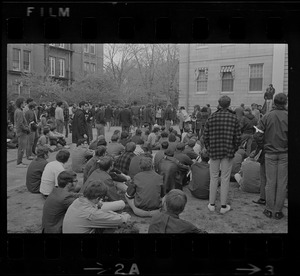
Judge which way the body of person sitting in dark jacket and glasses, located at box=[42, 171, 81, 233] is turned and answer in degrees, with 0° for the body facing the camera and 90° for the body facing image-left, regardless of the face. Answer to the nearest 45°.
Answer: approximately 225°

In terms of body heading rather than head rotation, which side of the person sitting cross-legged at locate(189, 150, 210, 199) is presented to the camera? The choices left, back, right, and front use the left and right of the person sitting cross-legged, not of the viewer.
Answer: back

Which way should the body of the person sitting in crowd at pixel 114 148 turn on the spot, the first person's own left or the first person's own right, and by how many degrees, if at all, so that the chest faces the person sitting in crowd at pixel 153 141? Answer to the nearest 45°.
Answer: approximately 45° to the first person's own right

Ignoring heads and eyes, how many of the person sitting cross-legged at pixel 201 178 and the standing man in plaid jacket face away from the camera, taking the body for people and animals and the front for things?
2

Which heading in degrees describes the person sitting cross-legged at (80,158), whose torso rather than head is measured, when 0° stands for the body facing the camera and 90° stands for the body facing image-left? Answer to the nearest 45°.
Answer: approximately 225°

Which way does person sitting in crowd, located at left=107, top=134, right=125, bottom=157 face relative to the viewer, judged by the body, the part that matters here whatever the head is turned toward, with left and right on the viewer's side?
facing away from the viewer

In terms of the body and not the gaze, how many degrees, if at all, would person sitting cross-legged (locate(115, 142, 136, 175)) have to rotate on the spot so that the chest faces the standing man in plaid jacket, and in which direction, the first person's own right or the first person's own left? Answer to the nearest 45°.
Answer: approximately 90° to the first person's own right

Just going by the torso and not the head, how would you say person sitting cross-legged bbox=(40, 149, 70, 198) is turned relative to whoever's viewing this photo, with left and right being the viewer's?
facing away from the viewer and to the right of the viewer

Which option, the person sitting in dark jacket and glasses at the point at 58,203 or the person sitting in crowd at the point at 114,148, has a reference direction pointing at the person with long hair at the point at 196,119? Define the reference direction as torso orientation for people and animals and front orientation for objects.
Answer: the person sitting in dark jacket and glasses at the point at 58,203

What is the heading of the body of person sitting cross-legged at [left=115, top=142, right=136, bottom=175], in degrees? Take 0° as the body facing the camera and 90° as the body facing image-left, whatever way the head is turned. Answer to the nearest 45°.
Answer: approximately 225°

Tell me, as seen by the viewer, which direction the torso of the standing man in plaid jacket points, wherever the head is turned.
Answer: away from the camera

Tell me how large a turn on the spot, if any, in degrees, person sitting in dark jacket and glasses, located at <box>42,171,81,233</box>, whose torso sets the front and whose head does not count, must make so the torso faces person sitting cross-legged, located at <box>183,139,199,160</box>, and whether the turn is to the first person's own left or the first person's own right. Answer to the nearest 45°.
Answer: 0° — they already face them

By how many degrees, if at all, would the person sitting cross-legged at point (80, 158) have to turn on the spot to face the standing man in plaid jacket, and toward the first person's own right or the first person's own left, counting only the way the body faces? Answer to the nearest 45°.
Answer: approximately 90° to the first person's own right
